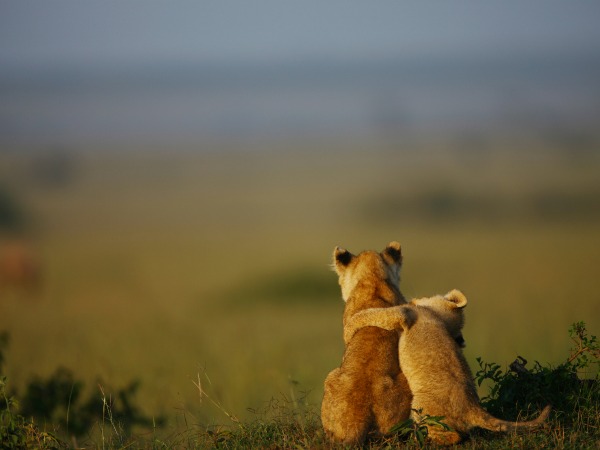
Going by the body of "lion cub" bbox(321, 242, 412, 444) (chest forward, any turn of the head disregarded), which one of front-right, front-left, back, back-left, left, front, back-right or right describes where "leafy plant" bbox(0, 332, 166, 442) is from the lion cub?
front-left

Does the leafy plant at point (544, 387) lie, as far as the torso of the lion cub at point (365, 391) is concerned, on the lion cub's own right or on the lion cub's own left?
on the lion cub's own right

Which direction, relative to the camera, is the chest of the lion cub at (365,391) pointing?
away from the camera

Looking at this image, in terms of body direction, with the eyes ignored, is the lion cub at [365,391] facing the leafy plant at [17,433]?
no
